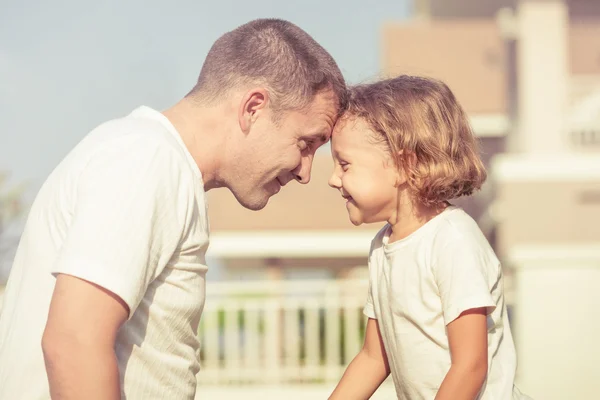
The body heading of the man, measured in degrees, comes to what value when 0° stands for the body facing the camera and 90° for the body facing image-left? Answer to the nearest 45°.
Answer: approximately 270°

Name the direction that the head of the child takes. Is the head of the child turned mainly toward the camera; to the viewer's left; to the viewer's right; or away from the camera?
to the viewer's left

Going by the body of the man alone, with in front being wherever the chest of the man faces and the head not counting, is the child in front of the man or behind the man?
in front

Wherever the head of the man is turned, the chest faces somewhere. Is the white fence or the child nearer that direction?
the child

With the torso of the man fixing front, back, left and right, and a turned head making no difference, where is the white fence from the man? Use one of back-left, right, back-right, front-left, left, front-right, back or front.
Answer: left

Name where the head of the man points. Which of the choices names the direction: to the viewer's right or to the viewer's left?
to the viewer's right
